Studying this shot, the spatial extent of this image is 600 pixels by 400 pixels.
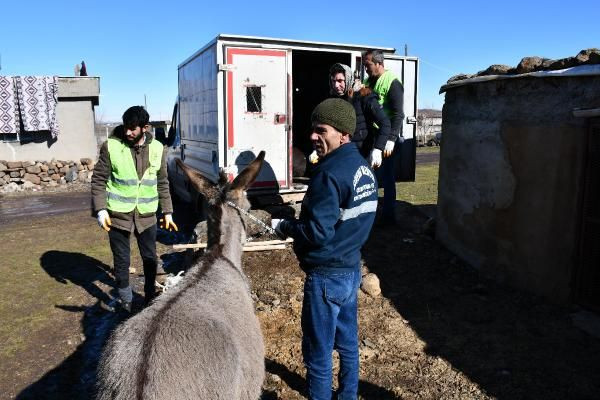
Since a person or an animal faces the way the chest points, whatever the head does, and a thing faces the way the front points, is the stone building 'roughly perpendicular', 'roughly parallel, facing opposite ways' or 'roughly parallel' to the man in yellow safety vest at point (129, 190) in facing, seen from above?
roughly perpendicular

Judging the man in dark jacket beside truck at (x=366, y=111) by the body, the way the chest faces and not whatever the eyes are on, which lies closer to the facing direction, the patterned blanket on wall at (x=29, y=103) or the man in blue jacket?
the man in blue jacket

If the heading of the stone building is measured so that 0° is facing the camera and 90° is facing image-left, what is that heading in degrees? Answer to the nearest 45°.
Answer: approximately 45°

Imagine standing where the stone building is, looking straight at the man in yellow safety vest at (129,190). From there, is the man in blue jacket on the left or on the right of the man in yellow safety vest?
left

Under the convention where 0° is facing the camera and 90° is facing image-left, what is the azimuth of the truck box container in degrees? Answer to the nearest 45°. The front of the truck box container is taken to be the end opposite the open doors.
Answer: approximately 135°

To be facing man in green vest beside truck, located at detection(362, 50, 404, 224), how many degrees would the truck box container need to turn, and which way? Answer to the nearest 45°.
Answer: approximately 180°

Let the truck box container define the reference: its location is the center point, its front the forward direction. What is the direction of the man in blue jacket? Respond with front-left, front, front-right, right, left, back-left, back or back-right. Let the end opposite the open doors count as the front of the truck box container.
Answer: back-left

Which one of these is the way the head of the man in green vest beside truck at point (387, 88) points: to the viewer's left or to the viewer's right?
to the viewer's left
